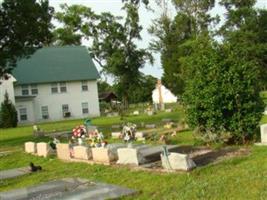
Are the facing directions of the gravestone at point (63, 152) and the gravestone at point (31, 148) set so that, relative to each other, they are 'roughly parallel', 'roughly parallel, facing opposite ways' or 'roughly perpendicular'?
roughly parallel

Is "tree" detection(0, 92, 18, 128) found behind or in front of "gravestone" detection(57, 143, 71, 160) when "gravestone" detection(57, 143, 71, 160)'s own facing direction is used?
behind

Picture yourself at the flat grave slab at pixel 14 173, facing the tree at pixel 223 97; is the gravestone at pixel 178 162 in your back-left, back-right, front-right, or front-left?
front-right

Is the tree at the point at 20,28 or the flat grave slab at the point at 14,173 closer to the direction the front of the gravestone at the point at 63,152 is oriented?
the flat grave slab

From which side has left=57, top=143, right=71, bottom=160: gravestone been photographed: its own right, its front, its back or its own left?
front

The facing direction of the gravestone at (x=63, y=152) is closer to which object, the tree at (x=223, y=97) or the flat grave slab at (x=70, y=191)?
the flat grave slab

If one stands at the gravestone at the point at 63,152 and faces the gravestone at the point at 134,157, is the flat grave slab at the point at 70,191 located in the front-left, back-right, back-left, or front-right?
front-right

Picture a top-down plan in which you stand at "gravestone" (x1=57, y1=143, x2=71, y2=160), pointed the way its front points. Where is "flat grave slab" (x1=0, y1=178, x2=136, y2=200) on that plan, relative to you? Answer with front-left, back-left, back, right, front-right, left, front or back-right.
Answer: front

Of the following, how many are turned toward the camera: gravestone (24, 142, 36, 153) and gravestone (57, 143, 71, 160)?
2

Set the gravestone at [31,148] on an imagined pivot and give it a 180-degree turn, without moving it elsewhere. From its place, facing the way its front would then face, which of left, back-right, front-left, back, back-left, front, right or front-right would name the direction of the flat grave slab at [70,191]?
back

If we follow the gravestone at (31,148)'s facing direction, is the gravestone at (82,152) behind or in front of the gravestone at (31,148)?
in front

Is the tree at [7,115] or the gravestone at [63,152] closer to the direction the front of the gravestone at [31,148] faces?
the gravestone

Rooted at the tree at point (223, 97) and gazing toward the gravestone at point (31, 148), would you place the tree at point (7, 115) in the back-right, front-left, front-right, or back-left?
front-right

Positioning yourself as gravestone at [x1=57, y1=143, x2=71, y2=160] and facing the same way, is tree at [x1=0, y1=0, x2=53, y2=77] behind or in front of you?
behind
